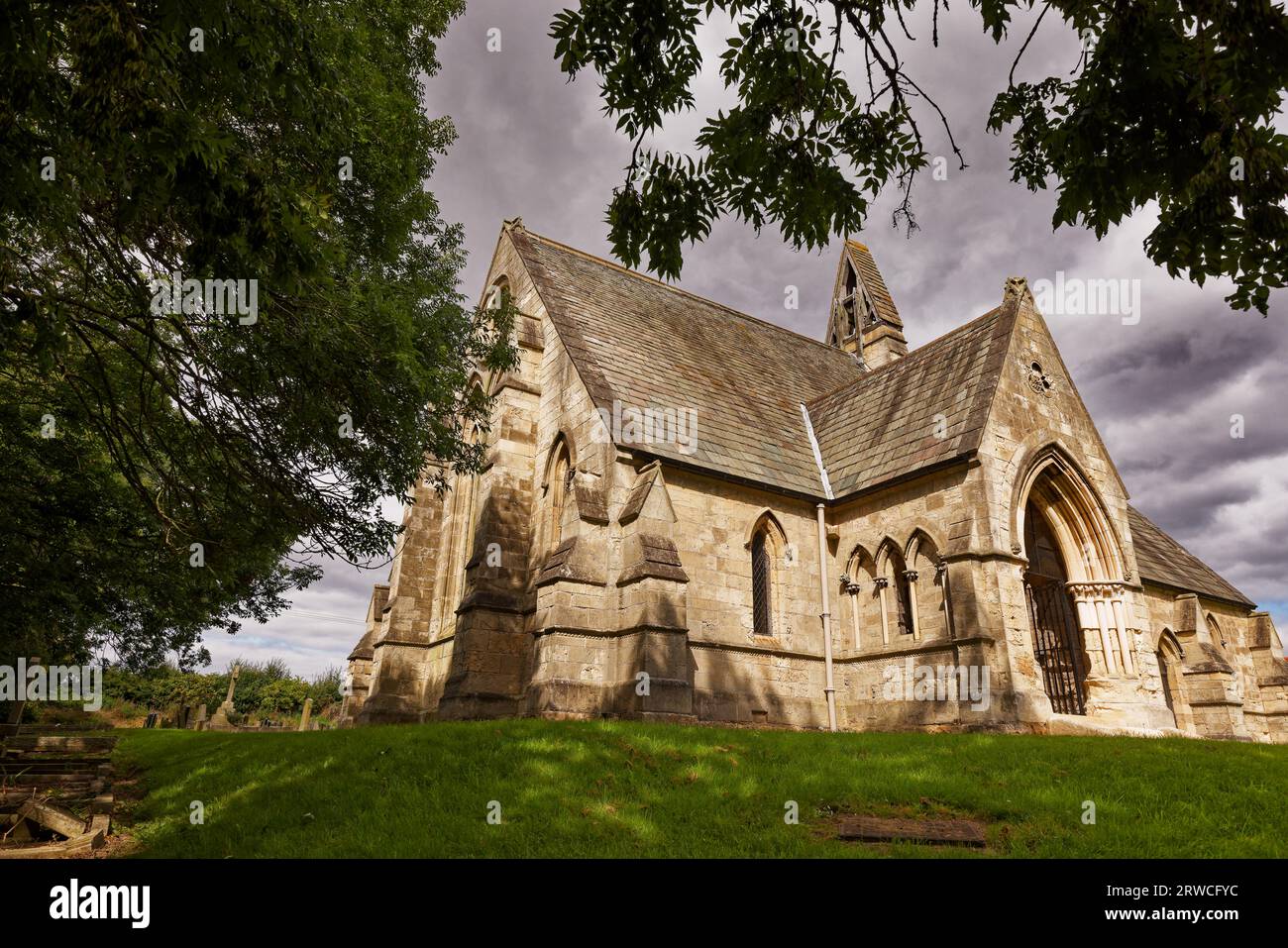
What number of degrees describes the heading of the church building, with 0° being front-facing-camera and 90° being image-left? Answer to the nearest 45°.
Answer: approximately 315°

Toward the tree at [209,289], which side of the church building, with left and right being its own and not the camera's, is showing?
right
